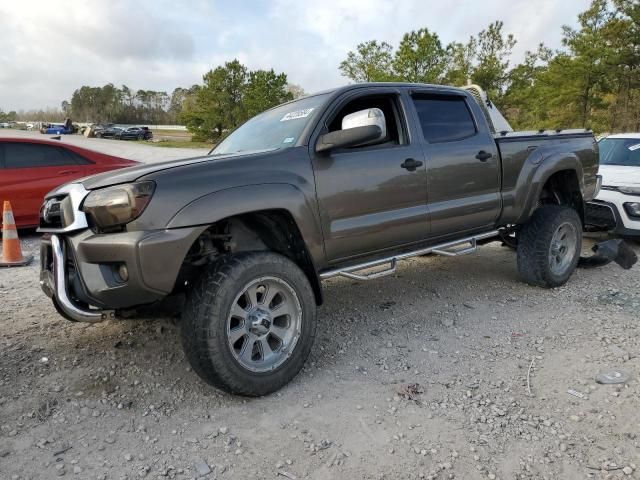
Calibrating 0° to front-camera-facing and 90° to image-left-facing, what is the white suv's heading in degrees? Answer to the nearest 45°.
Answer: approximately 45°

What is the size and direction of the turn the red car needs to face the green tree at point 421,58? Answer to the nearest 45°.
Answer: approximately 135° to its right

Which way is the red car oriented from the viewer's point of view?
to the viewer's left

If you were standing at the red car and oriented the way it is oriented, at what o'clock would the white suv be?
The white suv is roughly at 7 o'clock from the red car.

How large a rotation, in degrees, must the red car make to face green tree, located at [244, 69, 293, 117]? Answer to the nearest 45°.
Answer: approximately 135° to its right

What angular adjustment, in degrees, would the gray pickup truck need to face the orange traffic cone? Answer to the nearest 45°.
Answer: approximately 90° to its right

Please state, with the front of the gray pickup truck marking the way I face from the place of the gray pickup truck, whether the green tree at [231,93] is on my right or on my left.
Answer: on my right
